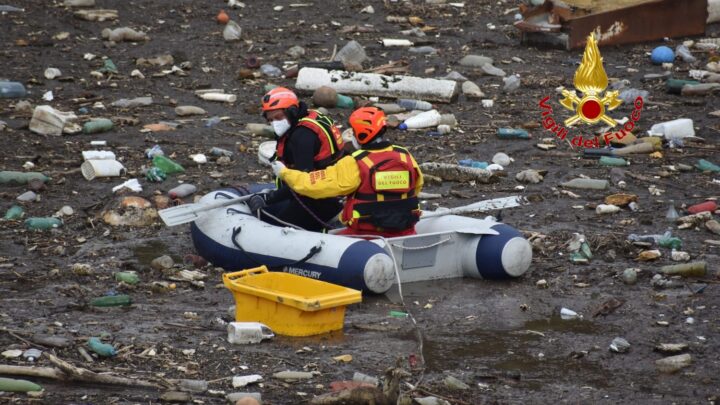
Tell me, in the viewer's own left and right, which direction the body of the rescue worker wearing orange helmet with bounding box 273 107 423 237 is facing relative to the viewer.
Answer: facing away from the viewer and to the left of the viewer

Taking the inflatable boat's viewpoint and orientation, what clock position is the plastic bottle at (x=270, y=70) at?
The plastic bottle is roughly at 1 o'clock from the inflatable boat.

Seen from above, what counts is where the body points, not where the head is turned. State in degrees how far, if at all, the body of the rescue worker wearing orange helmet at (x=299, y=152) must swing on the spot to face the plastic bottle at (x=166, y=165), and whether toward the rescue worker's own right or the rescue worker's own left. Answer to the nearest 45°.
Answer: approximately 45° to the rescue worker's own right

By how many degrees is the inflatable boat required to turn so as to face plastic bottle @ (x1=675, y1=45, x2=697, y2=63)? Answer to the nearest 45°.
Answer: approximately 90° to its right

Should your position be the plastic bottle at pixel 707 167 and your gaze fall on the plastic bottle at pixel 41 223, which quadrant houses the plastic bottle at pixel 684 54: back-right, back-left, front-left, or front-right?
back-right

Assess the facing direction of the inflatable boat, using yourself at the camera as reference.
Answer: facing away from the viewer and to the left of the viewer

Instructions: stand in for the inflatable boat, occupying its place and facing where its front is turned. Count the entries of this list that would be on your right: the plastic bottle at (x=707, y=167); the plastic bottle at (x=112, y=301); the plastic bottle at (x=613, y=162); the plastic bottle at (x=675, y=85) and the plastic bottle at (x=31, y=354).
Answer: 3
